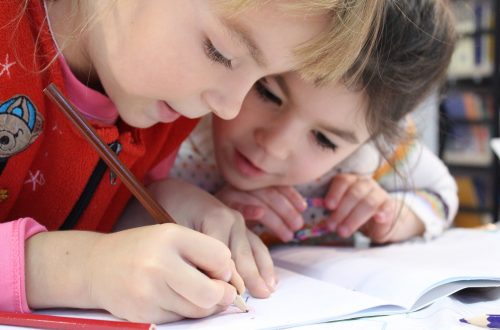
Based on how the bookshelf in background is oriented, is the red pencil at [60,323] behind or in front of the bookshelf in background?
in front

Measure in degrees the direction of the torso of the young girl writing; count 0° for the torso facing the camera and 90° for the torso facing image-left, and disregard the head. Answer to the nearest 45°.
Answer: approximately 315°

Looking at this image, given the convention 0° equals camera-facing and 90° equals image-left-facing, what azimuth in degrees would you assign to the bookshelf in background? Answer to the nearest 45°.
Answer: approximately 0°

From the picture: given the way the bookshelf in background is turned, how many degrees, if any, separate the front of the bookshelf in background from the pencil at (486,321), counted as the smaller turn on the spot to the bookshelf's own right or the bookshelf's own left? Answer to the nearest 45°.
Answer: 0° — it already faces it
